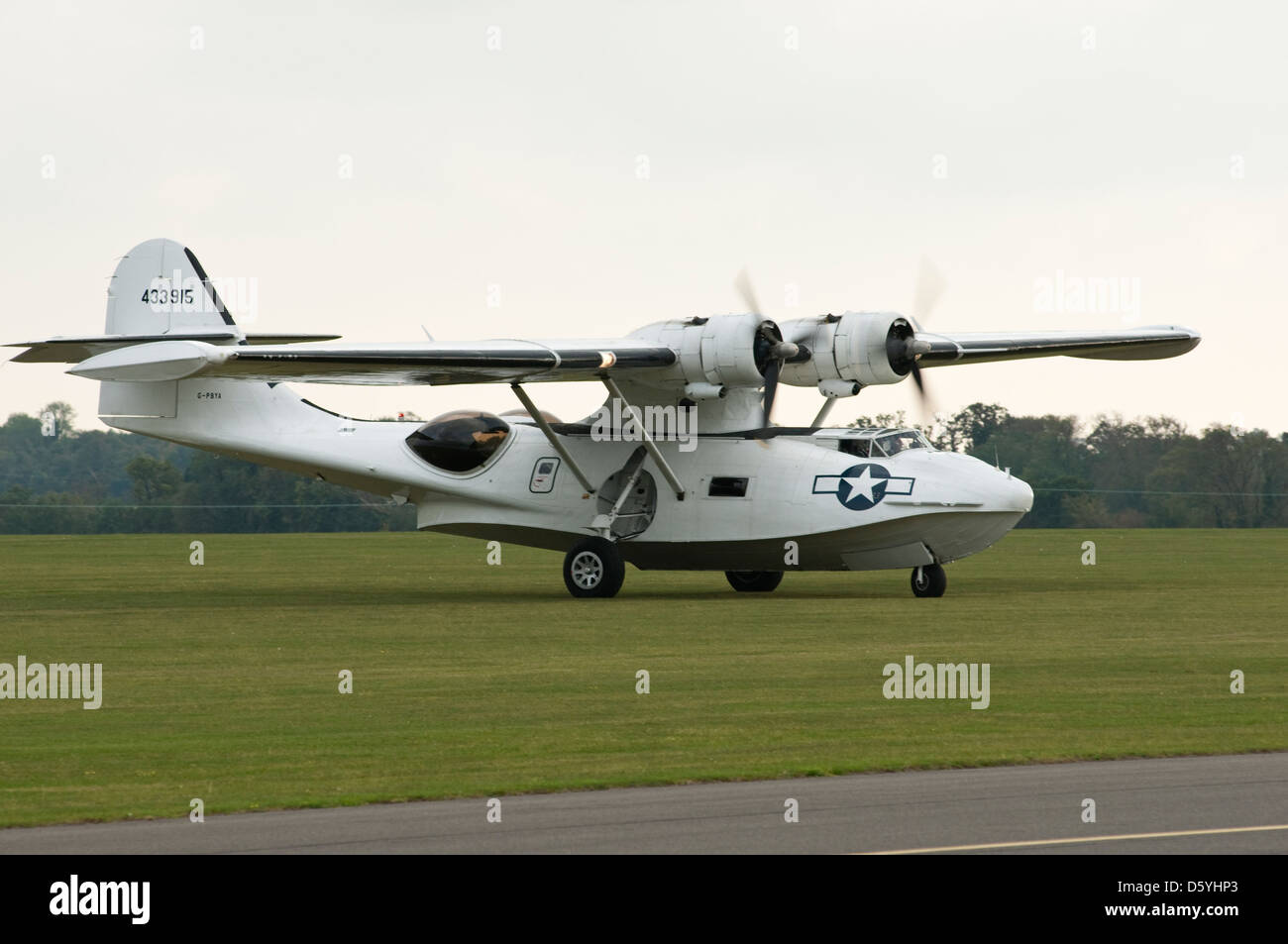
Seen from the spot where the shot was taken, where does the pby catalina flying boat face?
facing the viewer and to the right of the viewer
